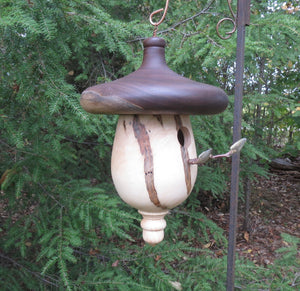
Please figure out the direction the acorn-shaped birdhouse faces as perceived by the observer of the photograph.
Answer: facing the viewer and to the right of the viewer
